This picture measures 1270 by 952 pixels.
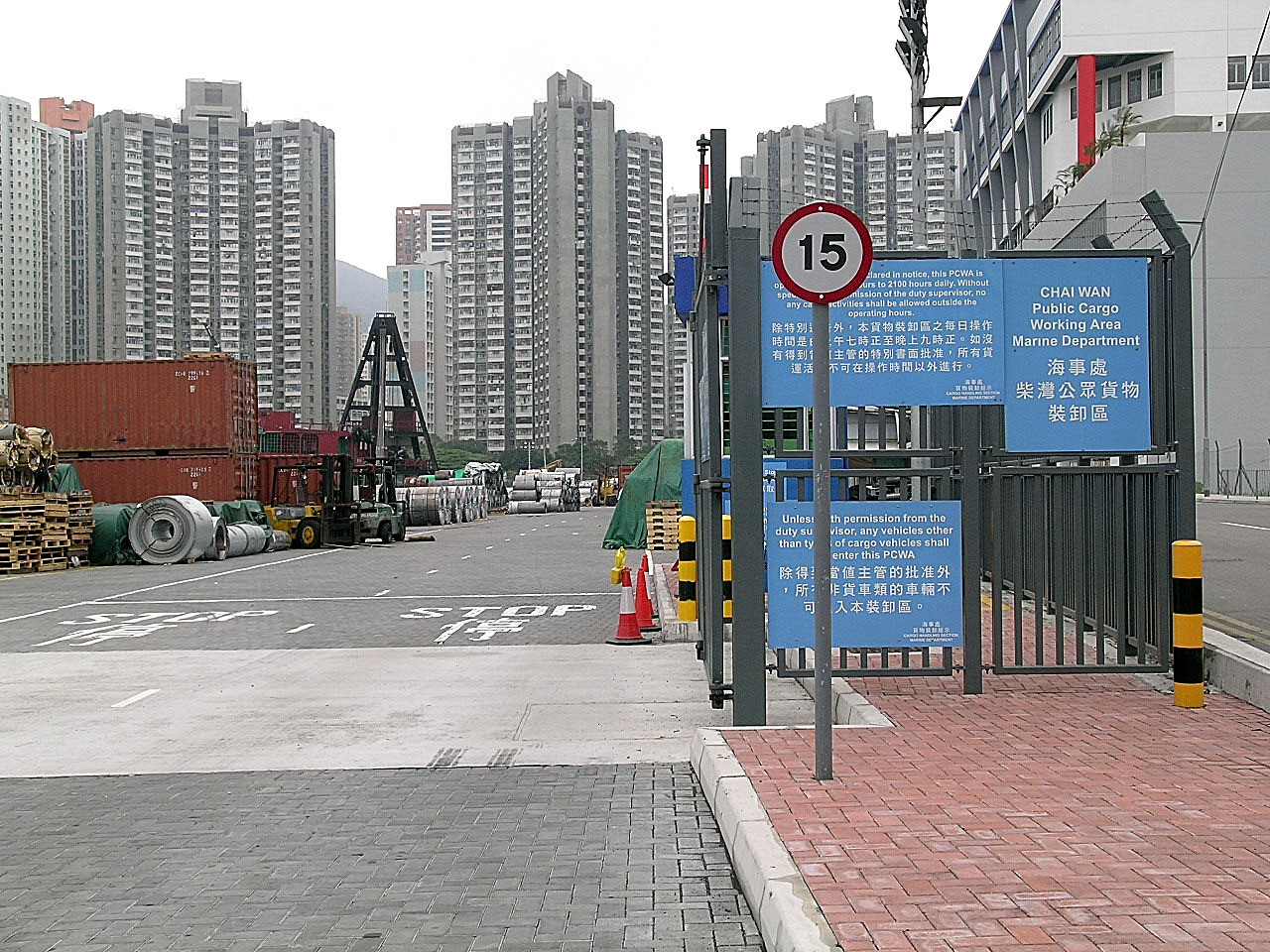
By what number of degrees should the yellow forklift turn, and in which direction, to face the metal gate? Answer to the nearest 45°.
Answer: approximately 45° to its right

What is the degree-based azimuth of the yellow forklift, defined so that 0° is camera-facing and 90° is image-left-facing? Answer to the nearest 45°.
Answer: approximately 315°

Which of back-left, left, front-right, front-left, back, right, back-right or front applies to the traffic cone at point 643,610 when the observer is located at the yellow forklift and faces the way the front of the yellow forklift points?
front-right

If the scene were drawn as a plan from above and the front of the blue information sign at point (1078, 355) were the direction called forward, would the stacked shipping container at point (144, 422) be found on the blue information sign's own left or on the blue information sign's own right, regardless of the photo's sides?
on the blue information sign's own right

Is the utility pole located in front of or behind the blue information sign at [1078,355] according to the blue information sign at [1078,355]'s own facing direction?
behind

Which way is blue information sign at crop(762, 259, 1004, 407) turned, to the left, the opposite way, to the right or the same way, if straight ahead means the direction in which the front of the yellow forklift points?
to the right

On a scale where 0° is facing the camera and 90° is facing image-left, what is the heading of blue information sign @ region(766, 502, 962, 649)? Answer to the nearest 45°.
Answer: approximately 0°

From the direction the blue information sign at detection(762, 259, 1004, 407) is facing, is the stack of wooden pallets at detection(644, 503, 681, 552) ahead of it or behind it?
behind

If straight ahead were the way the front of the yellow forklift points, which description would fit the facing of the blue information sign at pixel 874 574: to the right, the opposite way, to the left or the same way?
to the right

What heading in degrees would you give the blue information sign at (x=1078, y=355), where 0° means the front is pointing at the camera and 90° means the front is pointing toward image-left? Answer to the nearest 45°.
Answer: approximately 0°
